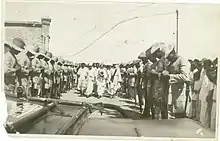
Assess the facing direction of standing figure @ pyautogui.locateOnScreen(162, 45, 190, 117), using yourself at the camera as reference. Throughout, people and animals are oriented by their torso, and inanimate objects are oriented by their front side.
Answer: facing to the left of the viewer

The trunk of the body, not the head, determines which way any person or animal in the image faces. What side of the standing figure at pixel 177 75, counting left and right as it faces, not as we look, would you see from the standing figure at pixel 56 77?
front

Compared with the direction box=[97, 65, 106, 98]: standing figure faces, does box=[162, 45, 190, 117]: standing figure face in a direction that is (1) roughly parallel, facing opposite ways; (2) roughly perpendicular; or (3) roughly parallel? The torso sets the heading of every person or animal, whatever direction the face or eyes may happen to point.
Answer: roughly perpendicular

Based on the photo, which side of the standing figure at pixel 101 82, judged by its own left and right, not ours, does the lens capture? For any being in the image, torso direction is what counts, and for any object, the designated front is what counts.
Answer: front
